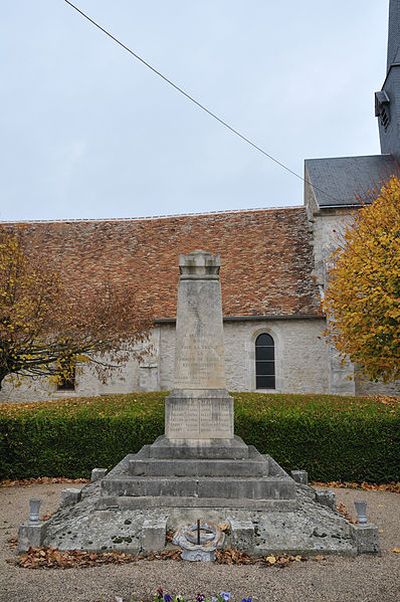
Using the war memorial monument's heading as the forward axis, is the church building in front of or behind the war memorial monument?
behind

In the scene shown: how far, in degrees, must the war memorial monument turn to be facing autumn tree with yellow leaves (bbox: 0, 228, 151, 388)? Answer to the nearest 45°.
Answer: approximately 135° to its right

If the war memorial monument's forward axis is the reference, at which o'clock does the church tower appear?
The church tower is roughly at 7 o'clock from the war memorial monument.

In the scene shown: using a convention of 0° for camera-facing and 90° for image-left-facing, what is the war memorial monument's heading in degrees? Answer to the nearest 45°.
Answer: approximately 0°

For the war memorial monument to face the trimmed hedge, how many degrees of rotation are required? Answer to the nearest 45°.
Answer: approximately 180°
